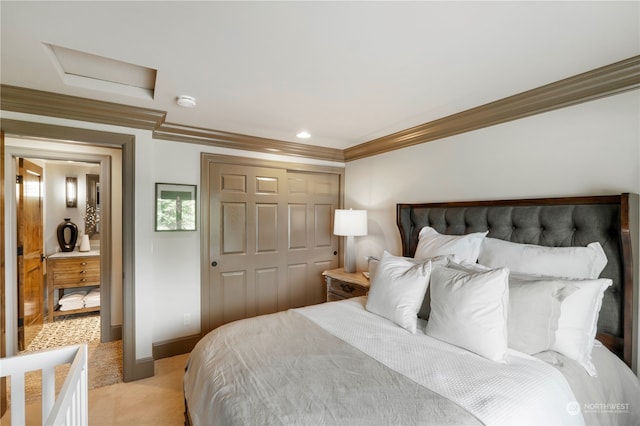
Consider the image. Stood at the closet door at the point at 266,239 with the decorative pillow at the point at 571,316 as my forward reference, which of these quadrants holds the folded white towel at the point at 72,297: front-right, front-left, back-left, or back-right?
back-right

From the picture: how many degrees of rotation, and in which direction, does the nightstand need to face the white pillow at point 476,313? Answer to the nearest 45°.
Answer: approximately 90° to its left

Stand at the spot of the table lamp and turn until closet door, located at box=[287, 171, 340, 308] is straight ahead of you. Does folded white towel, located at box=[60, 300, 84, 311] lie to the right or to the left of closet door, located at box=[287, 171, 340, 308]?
left

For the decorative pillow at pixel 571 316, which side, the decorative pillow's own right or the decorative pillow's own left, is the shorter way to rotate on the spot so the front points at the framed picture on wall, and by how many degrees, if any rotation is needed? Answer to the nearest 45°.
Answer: approximately 45° to the decorative pillow's own right

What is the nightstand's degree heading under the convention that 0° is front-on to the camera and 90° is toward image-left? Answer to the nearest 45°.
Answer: approximately 45°

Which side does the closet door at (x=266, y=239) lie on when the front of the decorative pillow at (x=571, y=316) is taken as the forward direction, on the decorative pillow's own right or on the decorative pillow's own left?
on the decorative pillow's own right
